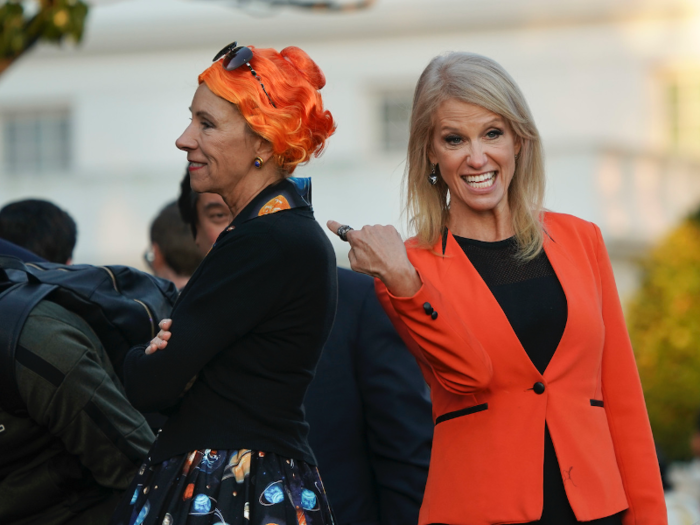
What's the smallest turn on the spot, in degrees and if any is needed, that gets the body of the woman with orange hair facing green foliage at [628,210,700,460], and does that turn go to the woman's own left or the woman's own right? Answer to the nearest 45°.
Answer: approximately 135° to the woman's own right

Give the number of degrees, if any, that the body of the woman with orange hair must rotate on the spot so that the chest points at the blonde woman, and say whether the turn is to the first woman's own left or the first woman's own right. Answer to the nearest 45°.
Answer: approximately 180°

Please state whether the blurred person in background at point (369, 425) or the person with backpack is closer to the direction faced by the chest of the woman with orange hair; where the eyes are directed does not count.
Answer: the person with backpack

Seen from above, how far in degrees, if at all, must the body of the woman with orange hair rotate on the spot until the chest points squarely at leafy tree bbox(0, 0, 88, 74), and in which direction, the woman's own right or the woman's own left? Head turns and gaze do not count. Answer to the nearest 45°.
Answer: approximately 90° to the woman's own right

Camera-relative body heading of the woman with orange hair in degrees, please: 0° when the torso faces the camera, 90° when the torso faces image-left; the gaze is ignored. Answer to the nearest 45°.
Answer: approximately 90°

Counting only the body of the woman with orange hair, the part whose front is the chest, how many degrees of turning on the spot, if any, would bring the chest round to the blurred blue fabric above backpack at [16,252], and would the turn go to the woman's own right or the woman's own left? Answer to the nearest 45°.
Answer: approximately 45° to the woman's own right

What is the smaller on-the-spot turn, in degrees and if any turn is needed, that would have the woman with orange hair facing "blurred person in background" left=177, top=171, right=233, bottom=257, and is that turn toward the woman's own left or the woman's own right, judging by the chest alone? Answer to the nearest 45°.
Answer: approximately 90° to the woman's own right
